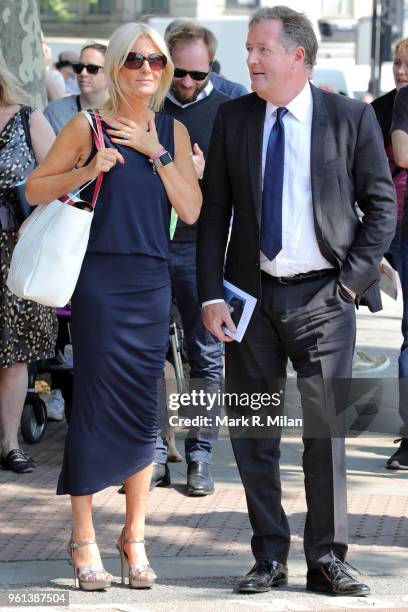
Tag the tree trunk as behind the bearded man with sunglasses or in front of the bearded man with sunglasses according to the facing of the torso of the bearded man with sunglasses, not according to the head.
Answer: behind

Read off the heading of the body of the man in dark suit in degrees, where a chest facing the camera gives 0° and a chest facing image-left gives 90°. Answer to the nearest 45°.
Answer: approximately 0°

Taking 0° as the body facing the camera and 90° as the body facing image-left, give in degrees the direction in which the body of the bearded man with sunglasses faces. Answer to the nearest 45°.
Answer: approximately 0°

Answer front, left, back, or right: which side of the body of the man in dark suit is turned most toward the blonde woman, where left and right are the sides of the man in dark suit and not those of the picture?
right

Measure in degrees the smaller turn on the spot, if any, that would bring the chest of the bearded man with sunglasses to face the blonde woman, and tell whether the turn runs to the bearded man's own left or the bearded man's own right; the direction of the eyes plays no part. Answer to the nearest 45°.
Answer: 0° — they already face them

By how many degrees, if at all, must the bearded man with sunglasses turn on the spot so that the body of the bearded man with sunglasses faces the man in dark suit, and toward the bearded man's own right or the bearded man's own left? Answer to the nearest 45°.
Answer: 0° — they already face them

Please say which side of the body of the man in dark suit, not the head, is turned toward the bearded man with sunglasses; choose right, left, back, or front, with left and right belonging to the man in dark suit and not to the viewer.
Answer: back

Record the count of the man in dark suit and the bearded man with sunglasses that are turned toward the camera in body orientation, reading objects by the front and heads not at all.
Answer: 2

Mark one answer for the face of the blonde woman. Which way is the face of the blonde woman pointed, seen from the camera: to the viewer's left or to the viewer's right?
to the viewer's right
